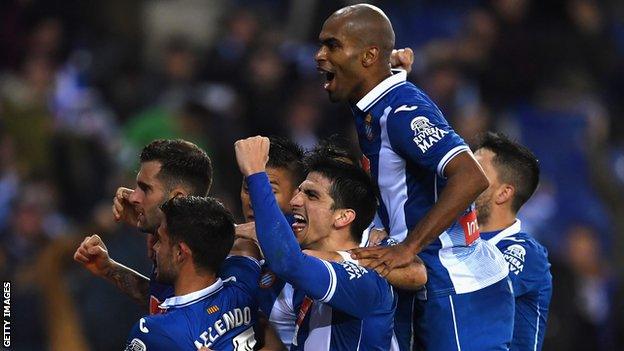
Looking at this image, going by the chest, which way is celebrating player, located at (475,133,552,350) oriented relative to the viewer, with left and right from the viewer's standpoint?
facing to the left of the viewer

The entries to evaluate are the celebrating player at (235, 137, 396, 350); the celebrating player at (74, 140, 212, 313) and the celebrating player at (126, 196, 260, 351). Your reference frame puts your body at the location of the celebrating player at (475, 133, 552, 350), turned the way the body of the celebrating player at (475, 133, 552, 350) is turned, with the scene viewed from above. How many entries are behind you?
0

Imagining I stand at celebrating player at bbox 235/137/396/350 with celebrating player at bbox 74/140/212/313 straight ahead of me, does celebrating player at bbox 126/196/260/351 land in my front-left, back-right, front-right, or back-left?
front-left
